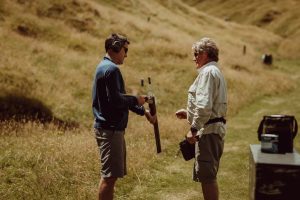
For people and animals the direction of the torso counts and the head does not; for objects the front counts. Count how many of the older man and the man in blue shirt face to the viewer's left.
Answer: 1

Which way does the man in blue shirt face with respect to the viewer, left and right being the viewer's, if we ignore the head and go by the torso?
facing to the right of the viewer

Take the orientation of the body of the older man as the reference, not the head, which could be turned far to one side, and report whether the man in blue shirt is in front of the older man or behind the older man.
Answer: in front

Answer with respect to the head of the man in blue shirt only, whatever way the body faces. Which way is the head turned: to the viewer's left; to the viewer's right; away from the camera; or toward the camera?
to the viewer's right

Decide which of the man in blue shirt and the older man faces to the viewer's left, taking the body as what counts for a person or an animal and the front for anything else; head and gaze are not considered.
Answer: the older man

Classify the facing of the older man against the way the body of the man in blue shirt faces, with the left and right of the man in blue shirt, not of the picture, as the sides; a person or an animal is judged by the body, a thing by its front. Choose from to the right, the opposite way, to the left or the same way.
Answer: the opposite way

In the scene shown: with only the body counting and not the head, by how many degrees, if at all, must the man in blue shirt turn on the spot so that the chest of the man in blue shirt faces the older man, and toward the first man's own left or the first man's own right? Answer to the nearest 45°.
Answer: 0° — they already face them

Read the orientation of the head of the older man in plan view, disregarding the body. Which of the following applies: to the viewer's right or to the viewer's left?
to the viewer's left

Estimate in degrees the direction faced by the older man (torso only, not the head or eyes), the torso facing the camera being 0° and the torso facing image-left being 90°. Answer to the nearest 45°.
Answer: approximately 90°
